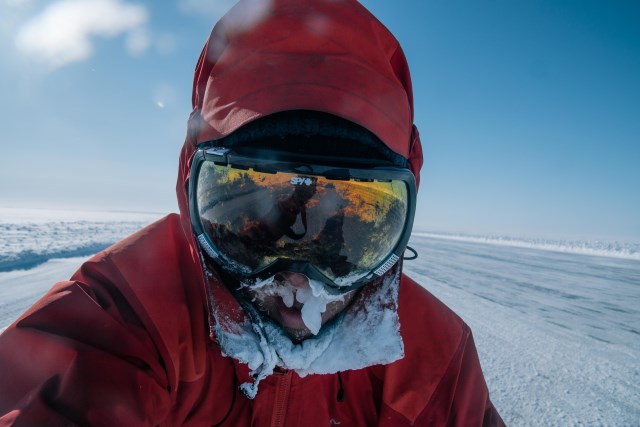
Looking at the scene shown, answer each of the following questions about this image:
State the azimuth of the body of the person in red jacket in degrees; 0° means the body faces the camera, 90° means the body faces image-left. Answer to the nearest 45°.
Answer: approximately 0°
